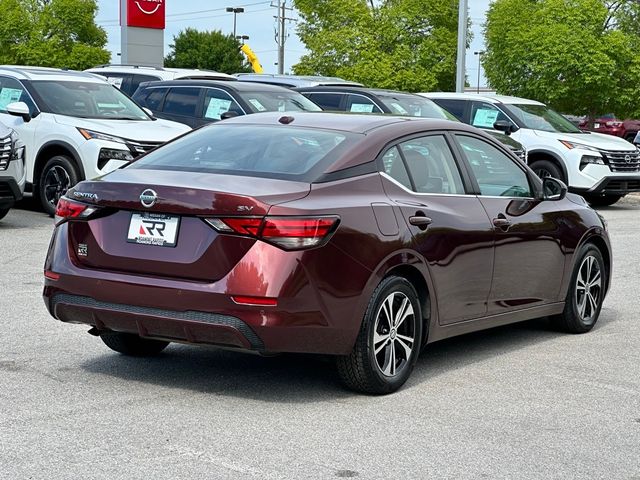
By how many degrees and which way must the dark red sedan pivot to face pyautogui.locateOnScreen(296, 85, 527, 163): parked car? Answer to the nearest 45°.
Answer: approximately 45° to its left

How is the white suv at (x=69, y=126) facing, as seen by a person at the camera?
facing the viewer and to the right of the viewer

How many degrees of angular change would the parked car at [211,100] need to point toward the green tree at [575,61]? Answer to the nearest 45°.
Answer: approximately 90° to its left

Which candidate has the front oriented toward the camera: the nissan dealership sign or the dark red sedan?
the nissan dealership sign

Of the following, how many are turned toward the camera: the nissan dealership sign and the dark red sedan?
1

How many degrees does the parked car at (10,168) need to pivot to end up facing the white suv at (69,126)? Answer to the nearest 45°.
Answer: approximately 90° to its left

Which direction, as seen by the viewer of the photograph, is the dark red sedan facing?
facing away from the viewer and to the right of the viewer

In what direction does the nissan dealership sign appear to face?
toward the camera

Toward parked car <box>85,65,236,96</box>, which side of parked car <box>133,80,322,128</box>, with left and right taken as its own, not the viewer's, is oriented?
back

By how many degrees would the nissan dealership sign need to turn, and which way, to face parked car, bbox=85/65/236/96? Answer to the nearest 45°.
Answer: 0° — it already faces it

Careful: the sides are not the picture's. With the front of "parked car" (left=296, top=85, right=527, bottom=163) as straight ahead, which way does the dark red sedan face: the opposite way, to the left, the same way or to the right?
to the left

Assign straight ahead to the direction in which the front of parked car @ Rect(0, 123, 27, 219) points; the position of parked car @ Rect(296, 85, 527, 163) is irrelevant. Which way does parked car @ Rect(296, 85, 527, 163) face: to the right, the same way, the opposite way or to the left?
the same way

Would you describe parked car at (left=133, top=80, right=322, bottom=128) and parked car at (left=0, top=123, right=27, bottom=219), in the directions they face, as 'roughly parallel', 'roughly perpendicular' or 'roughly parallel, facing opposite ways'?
roughly parallel

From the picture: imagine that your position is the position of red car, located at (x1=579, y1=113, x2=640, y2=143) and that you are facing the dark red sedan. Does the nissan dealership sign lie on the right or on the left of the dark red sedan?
right

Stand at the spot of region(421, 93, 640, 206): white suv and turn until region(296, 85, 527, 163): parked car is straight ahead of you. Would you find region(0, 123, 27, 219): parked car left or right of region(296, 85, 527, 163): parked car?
left
